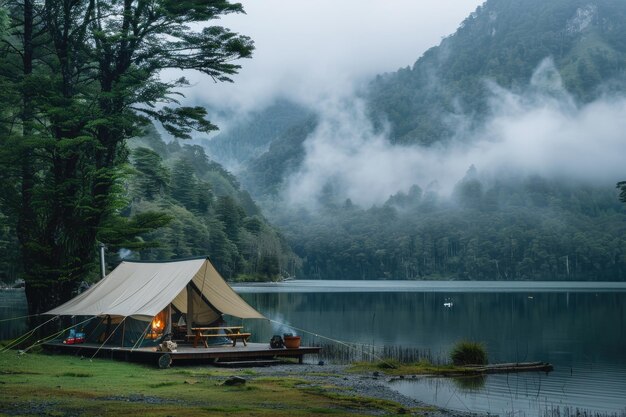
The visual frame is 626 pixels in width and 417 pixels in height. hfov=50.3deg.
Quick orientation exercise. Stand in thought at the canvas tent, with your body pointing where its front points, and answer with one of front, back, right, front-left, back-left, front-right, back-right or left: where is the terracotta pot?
front-left

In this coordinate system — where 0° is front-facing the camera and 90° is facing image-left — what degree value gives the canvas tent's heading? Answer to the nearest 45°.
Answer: approximately 315°

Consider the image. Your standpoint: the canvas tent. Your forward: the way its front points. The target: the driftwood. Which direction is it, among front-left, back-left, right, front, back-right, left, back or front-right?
front-left
